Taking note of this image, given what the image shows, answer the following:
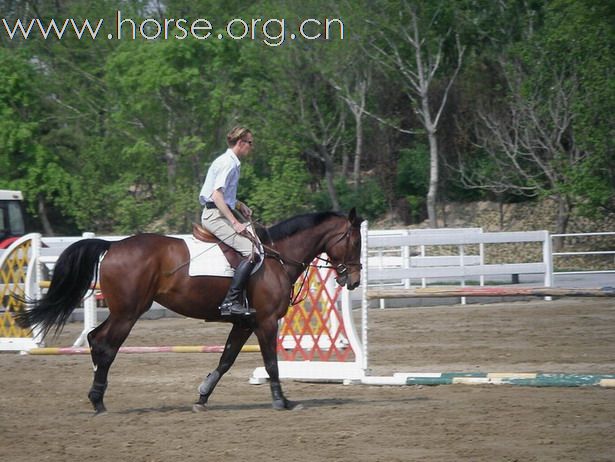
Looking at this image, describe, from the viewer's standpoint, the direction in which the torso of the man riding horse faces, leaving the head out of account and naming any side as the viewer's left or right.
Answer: facing to the right of the viewer

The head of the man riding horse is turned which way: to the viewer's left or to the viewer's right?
to the viewer's right

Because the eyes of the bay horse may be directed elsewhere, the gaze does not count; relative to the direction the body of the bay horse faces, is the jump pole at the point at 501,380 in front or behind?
in front

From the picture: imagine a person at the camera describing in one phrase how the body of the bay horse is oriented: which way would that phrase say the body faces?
to the viewer's right
